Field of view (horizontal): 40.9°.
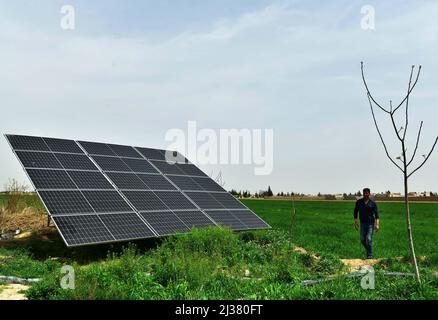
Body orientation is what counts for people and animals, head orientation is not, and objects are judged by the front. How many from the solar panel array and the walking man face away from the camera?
0

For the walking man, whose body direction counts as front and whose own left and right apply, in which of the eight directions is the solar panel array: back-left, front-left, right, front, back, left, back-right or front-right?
right

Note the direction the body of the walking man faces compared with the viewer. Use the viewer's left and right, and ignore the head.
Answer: facing the viewer
